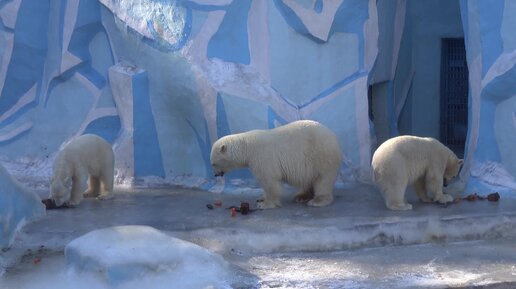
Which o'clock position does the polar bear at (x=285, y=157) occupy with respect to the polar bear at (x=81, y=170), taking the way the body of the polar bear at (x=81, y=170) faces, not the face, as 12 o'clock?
the polar bear at (x=285, y=157) is roughly at 8 o'clock from the polar bear at (x=81, y=170).

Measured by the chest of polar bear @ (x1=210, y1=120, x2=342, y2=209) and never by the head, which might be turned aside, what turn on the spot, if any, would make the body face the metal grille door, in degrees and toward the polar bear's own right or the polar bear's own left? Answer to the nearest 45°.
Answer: approximately 135° to the polar bear's own right

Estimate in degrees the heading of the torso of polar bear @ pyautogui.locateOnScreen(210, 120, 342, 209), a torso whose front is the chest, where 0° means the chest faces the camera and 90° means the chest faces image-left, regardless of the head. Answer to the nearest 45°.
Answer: approximately 90°

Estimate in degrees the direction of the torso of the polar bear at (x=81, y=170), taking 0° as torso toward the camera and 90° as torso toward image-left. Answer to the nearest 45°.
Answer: approximately 45°

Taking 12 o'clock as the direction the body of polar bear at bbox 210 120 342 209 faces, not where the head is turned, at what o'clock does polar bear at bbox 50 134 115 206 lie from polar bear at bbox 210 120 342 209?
polar bear at bbox 50 134 115 206 is roughly at 12 o'clock from polar bear at bbox 210 120 342 209.

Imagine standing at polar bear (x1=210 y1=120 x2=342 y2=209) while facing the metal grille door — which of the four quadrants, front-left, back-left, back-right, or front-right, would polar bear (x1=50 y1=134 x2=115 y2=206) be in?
back-left

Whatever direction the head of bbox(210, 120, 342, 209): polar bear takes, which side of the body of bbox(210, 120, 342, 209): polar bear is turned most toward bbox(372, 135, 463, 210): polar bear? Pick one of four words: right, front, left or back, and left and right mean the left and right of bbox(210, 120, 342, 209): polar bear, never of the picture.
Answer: back

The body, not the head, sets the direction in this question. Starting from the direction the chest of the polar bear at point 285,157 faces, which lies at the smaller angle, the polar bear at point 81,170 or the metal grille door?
the polar bear

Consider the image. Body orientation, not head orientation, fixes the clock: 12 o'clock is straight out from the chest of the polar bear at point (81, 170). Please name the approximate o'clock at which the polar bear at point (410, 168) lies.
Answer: the polar bear at point (410, 168) is roughly at 8 o'clock from the polar bear at point (81, 170).
